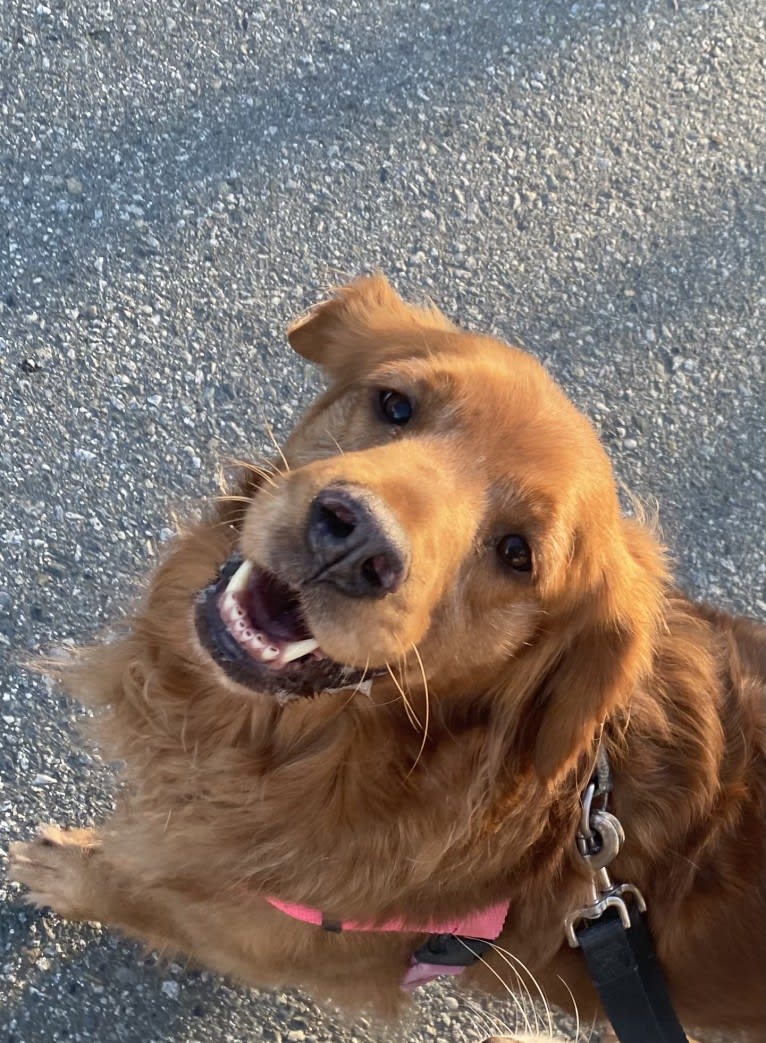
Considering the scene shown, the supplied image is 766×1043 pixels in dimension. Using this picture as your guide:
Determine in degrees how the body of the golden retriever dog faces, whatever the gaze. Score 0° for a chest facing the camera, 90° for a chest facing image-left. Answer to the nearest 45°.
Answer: approximately 45°
